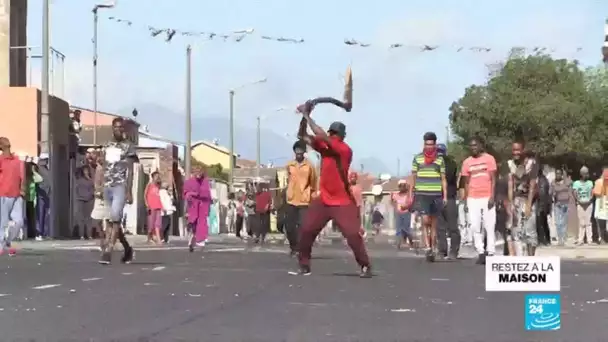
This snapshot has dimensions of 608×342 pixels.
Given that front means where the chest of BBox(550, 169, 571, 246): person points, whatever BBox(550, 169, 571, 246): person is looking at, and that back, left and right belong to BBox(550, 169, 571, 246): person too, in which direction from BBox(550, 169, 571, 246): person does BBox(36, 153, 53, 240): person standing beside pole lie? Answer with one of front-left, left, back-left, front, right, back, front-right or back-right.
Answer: right

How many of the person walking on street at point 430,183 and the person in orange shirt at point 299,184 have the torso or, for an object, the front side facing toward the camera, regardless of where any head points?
2

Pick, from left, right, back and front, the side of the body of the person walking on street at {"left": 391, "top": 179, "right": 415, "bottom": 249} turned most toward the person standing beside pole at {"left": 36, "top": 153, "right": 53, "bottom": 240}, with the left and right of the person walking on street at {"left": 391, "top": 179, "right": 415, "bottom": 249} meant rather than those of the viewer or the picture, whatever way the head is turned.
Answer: right

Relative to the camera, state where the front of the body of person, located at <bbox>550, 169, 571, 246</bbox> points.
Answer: toward the camera

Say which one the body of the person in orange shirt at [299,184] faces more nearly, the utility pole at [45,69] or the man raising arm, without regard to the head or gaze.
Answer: the man raising arm

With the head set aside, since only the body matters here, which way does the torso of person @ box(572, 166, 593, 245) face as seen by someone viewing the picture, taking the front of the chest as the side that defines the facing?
toward the camera

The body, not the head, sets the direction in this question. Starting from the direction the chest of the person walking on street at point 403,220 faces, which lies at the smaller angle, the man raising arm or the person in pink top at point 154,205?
the man raising arm

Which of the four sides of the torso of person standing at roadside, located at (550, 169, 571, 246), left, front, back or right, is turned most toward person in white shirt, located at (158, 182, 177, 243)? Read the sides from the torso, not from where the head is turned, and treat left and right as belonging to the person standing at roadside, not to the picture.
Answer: right

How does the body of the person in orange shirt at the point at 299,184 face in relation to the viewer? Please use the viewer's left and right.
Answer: facing the viewer

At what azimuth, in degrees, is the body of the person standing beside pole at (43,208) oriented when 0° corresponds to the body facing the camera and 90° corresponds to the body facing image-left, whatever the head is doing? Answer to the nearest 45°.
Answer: approximately 315°

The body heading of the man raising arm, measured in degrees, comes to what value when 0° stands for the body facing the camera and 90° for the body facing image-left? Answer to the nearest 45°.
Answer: approximately 45°
